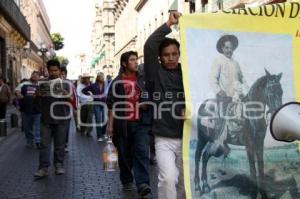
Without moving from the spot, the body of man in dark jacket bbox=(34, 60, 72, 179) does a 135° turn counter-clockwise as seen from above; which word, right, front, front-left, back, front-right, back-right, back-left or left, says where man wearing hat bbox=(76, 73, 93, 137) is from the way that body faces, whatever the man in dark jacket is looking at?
front-left

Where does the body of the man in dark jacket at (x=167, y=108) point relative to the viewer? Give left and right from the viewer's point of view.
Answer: facing the viewer

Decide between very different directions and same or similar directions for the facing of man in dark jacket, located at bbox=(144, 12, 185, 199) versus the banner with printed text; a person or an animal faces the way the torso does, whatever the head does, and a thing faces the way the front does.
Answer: same or similar directions

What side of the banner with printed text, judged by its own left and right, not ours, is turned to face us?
front

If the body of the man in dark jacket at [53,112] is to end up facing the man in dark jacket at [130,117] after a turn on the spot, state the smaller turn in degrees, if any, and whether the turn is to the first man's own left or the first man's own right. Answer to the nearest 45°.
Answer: approximately 45° to the first man's own left

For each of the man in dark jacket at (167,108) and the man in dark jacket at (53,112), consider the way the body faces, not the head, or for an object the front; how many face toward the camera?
2

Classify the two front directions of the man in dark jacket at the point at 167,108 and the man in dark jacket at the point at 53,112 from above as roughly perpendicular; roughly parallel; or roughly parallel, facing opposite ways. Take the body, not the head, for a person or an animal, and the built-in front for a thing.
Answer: roughly parallel
